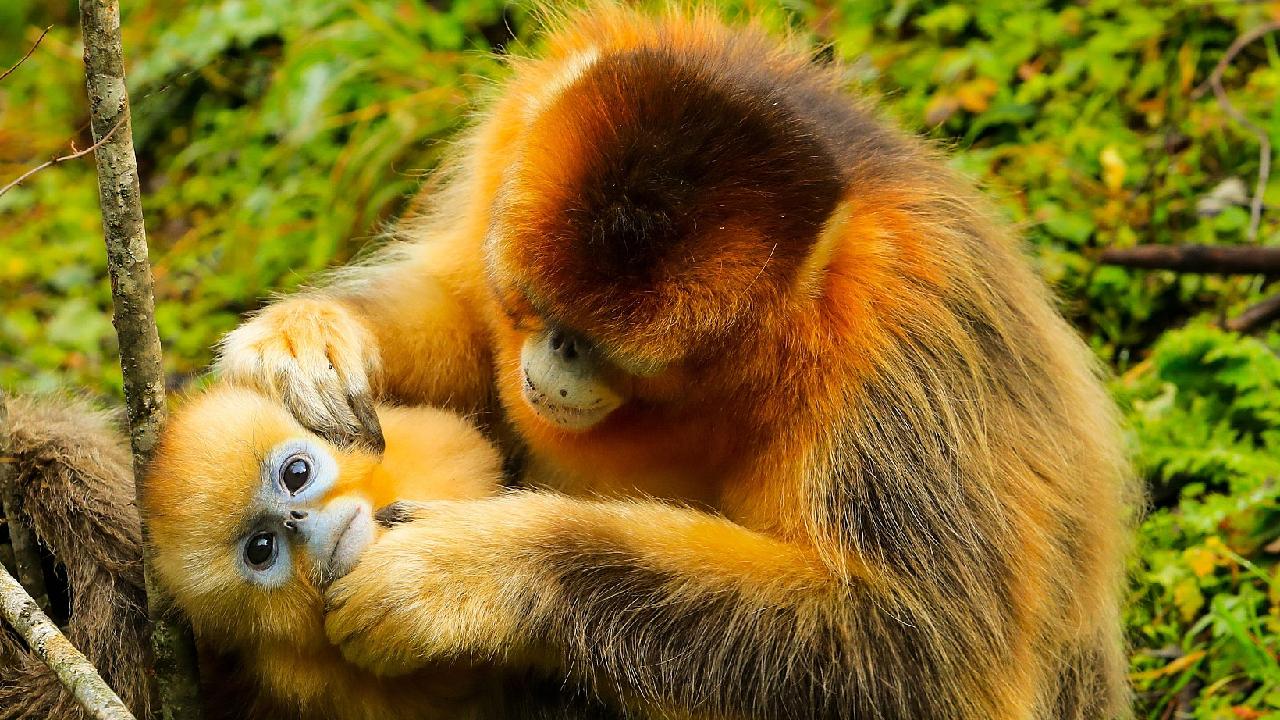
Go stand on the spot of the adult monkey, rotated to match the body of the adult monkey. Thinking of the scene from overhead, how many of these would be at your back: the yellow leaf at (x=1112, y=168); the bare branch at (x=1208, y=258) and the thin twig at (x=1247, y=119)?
3

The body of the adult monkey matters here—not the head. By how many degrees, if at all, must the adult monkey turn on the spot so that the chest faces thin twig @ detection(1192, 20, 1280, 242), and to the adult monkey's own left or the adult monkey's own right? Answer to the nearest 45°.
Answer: approximately 180°

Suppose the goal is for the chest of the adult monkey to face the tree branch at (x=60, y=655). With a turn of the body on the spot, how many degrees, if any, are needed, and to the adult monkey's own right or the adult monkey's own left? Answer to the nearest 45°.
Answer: approximately 45° to the adult monkey's own right

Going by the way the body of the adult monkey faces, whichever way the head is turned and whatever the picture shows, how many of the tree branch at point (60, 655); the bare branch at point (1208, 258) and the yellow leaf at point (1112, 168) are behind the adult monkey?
2

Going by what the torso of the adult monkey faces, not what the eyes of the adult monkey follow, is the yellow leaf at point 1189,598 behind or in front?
behind

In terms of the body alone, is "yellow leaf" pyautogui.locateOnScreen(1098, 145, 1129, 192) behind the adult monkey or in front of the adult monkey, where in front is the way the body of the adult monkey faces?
behind

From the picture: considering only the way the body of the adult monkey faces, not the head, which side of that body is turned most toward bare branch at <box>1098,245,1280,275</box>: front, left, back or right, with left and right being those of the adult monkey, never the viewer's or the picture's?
back

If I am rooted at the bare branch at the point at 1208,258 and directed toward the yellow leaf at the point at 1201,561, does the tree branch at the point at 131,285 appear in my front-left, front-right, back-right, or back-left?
front-right

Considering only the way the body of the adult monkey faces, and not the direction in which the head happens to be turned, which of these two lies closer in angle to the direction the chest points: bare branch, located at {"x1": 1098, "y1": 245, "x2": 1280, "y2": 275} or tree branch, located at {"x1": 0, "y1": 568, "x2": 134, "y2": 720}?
the tree branch

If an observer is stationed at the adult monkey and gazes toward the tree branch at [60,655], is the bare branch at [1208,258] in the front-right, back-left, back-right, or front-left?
back-right

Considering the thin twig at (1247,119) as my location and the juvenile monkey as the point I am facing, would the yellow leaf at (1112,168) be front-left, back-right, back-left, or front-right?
front-right

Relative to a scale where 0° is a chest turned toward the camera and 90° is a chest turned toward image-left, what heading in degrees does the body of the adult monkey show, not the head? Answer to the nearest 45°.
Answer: approximately 45°

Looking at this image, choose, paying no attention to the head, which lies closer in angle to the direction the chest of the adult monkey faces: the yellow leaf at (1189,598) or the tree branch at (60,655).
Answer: the tree branch
